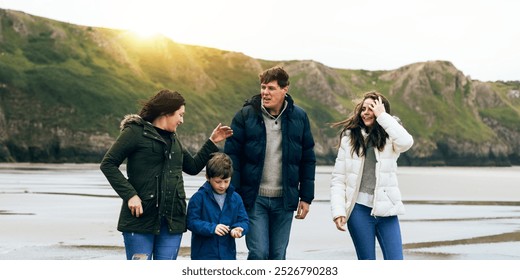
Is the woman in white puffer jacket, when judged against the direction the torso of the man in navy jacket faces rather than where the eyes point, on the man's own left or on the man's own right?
on the man's own left

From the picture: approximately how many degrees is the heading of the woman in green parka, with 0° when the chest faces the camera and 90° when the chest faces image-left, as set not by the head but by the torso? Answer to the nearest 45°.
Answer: approximately 315°

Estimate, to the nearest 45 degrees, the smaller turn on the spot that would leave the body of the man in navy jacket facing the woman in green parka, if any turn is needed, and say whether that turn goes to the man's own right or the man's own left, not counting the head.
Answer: approximately 45° to the man's own right

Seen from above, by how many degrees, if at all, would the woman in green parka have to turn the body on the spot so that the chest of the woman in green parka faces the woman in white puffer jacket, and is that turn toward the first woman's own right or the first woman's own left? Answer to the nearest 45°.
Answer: approximately 45° to the first woman's own left

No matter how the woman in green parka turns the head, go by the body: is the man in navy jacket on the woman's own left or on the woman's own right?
on the woman's own left

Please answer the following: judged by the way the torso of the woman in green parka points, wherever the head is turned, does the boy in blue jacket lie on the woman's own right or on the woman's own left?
on the woman's own left

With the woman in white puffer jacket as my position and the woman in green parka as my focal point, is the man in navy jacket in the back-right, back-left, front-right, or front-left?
front-right

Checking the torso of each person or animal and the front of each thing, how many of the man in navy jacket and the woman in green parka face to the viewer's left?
0

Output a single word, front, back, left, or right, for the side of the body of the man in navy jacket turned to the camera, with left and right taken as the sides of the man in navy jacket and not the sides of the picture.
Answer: front

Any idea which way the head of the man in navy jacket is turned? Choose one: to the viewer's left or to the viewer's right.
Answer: to the viewer's left
